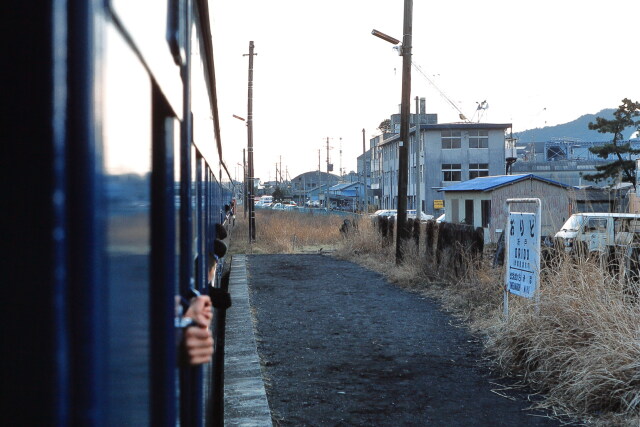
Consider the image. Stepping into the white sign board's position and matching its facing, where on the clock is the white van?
The white van is roughly at 8 o'clock from the white sign board.

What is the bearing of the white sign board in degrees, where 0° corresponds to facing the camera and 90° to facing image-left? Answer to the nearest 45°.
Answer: approximately 45°

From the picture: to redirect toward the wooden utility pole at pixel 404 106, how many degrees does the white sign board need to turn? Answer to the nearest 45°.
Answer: approximately 135° to its right

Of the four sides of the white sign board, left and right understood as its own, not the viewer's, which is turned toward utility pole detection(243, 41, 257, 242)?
right

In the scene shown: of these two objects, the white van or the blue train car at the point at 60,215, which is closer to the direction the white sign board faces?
the blue train car

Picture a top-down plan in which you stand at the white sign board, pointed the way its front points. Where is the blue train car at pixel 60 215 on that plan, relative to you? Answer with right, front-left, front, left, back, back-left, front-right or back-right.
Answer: front-left
